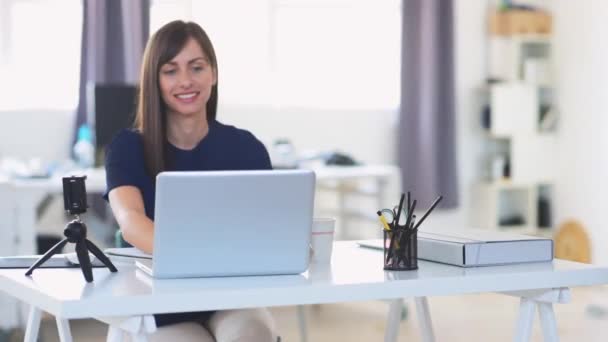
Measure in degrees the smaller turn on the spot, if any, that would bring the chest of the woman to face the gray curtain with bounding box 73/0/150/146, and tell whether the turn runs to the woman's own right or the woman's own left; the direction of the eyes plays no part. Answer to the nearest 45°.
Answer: approximately 180°

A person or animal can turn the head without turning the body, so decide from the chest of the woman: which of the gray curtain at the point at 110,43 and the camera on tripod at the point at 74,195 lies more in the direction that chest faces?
the camera on tripod

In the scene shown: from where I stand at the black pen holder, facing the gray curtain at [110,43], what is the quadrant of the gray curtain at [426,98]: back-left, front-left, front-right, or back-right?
front-right

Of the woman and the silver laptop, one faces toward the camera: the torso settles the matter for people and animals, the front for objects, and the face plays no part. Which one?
the woman

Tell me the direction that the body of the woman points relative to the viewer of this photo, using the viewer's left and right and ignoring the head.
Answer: facing the viewer

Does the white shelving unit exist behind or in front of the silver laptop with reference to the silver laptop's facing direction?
in front

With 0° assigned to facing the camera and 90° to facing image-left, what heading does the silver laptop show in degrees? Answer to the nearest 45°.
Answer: approximately 180°

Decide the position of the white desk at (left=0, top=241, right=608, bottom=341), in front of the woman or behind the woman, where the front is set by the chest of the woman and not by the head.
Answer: in front

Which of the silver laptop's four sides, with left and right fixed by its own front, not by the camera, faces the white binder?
right

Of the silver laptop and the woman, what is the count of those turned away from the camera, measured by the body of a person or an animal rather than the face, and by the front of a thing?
1

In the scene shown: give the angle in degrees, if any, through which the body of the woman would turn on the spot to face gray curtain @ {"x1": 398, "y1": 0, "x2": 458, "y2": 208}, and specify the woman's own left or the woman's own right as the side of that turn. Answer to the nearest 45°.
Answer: approximately 135° to the woman's own left

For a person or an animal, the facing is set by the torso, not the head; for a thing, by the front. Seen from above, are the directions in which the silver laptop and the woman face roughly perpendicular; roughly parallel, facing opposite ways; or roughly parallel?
roughly parallel, facing opposite ways
